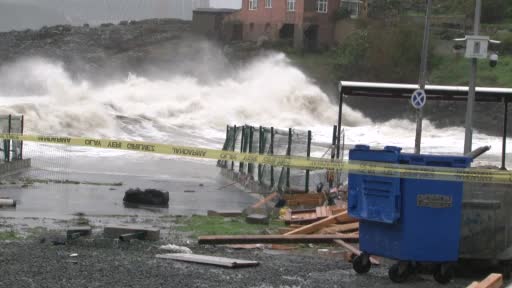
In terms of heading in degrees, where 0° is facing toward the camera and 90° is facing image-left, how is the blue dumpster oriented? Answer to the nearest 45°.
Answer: approximately 315°

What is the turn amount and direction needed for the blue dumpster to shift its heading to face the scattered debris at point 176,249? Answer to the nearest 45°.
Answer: approximately 135° to its right

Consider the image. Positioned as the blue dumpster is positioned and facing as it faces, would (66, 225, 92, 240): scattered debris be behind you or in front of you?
behind

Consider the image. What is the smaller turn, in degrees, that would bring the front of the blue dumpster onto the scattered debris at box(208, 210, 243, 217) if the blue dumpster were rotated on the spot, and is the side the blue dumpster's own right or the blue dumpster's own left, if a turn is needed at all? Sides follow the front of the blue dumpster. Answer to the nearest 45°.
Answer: approximately 180°

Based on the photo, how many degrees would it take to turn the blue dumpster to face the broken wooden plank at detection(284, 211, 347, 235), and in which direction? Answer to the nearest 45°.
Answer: approximately 180°

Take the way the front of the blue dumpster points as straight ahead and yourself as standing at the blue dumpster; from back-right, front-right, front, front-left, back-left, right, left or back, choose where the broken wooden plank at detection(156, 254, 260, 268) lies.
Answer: back-right

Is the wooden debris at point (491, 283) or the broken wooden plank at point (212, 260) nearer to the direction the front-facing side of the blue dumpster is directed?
the wooden debris
